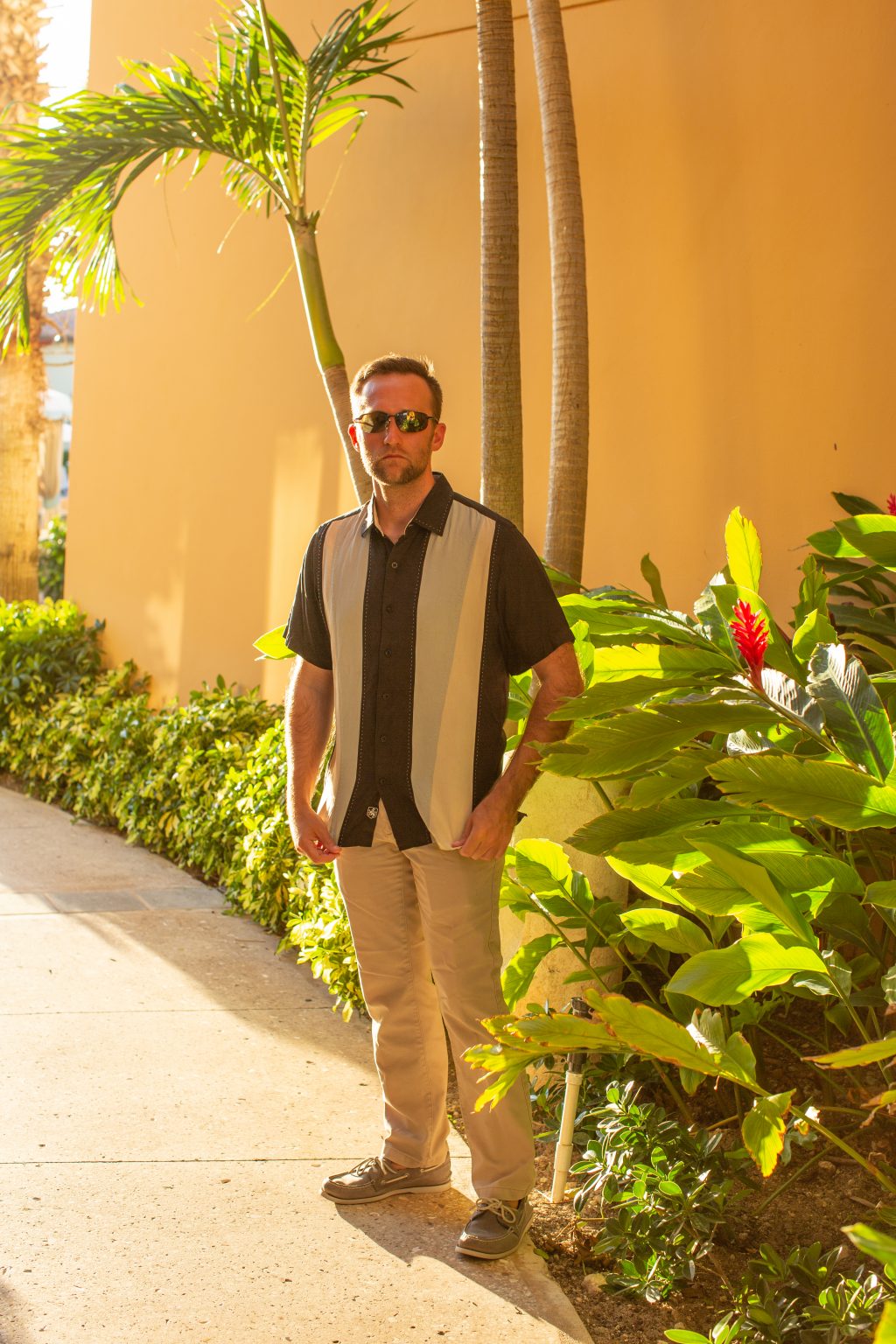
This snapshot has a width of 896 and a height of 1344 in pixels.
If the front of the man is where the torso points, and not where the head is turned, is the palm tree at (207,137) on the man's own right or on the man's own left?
on the man's own right

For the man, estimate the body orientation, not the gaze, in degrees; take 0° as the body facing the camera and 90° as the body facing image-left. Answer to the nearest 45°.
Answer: approximately 45°

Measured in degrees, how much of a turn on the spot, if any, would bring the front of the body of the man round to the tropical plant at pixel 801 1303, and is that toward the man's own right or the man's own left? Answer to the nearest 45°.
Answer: approximately 90° to the man's own left

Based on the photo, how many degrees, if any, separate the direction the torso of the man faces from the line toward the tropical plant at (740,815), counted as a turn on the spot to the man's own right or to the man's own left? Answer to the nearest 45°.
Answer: approximately 90° to the man's own left

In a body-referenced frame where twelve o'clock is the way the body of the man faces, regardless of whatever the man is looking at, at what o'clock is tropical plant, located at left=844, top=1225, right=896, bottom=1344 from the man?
The tropical plant is roughly at 10 o'clock from the man.

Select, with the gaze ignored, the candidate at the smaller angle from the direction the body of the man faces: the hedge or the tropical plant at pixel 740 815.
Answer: the tropical plant

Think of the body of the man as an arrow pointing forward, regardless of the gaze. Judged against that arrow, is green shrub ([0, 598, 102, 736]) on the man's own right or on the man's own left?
on the man's own right

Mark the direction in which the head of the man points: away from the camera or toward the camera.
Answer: toward the camera

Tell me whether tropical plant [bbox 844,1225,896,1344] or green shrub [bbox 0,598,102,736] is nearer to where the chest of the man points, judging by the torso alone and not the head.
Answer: the tropical plant

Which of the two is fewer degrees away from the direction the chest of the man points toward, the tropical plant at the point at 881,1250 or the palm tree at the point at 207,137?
the tropical plant
